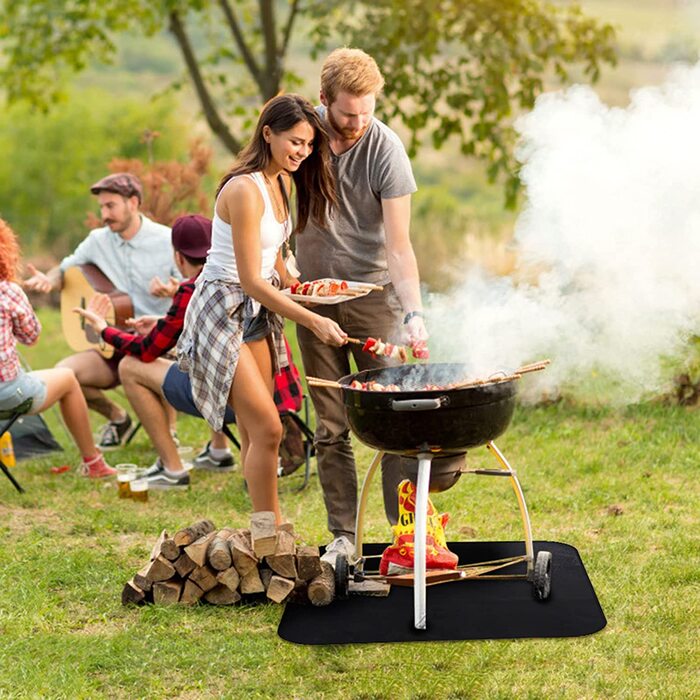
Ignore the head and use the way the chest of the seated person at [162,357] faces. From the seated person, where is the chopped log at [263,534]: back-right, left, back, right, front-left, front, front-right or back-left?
left

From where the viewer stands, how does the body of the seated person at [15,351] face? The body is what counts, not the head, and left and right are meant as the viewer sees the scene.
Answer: facing to the right of the viewer

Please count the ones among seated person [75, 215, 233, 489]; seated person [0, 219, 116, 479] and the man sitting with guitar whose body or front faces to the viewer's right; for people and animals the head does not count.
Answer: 1

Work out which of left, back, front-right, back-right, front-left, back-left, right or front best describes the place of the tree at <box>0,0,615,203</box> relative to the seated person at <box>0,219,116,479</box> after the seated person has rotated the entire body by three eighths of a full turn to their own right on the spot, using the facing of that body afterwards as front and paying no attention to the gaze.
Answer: back

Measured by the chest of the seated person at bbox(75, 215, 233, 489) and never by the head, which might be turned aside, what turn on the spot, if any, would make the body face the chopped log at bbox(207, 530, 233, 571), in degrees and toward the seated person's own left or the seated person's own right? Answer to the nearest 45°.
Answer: approximately 90° to the seated person's own left

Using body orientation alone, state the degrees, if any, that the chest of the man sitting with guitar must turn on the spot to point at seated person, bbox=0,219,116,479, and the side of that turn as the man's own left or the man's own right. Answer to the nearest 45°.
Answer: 0° — they already face them

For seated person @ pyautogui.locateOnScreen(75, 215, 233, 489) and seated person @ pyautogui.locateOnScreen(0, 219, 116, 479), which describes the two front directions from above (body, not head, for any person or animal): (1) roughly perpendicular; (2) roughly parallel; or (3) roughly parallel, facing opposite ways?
roughly parallel, facing opposite ways

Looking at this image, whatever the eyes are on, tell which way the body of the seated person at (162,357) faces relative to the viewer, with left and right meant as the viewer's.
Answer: facing to the left of the viewer

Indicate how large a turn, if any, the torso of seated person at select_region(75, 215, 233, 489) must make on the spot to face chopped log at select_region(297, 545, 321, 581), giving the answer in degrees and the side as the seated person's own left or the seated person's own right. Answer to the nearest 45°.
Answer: approximately 90° to the seated person's own left

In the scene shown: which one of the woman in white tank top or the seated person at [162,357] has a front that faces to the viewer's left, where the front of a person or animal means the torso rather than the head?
the seated person

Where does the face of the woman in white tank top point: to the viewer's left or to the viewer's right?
to the viewer's right

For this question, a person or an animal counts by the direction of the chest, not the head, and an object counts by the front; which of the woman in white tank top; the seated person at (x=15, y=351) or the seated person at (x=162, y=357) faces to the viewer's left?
the seated person at (x=162, y=357)

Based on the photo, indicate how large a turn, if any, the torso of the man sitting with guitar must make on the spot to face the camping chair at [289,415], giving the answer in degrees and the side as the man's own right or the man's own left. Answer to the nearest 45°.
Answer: approximately 90° to the man's own left
